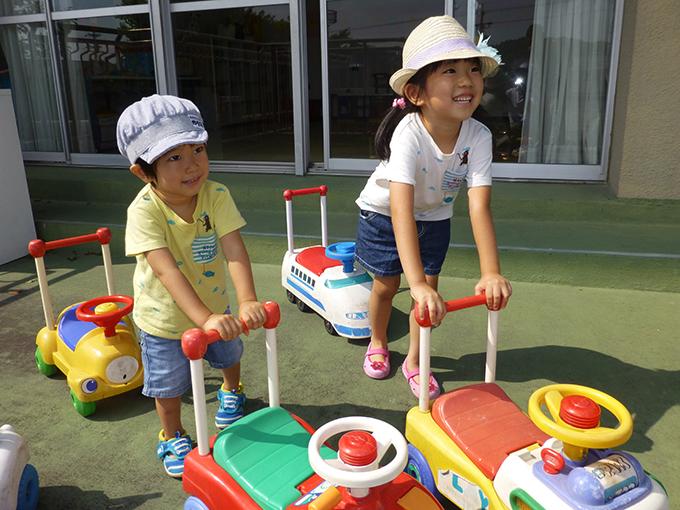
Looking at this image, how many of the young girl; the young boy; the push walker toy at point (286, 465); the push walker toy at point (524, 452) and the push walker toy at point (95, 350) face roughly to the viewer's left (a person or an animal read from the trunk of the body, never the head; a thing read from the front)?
0

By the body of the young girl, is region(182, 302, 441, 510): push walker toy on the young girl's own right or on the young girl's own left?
on the young girl's own right

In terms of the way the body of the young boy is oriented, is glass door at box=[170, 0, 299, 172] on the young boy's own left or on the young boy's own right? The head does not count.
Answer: on the young boy's own left

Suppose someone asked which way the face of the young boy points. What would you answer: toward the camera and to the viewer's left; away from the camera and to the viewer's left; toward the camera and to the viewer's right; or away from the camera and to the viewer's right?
toward the camera and to the viewer's right

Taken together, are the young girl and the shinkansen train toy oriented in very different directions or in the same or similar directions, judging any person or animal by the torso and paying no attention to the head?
same or similar directions

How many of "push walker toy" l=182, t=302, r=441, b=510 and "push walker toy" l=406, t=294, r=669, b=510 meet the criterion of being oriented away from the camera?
0

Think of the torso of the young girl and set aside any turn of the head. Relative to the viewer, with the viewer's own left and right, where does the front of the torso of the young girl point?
facing the viewer and to the right of the viewer

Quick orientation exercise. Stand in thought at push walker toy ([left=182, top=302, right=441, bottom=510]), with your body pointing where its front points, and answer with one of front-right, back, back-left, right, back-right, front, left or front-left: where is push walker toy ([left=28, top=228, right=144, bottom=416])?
back

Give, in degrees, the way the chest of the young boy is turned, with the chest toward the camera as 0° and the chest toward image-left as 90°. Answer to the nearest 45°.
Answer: approximately 315°

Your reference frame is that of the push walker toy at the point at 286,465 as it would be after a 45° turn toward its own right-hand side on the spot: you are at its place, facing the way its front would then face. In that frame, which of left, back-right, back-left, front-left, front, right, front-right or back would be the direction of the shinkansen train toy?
back

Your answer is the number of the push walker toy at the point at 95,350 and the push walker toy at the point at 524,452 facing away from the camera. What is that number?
0

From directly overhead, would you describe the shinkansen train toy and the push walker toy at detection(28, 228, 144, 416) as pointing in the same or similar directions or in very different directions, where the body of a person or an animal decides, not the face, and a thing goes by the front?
same or similar directions
